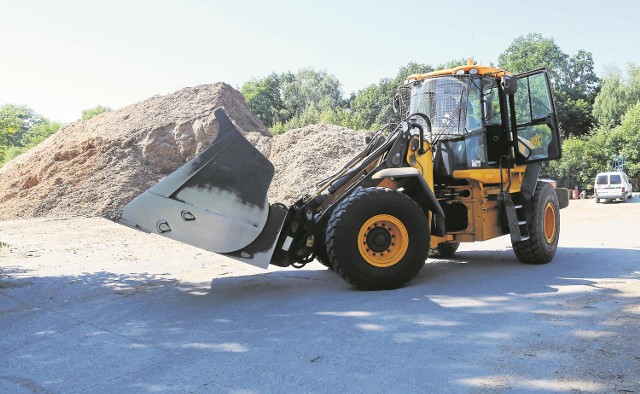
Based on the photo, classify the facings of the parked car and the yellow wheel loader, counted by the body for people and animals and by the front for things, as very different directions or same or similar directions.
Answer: very different directions

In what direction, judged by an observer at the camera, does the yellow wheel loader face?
facing the viewer and to the left of the viewer

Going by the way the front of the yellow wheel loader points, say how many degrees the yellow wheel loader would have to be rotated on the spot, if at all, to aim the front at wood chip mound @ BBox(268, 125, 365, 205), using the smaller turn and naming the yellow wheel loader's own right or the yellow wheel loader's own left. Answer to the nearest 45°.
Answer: approximately 135° to the yellow wheel loader's own right

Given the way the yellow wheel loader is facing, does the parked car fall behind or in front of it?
behind
